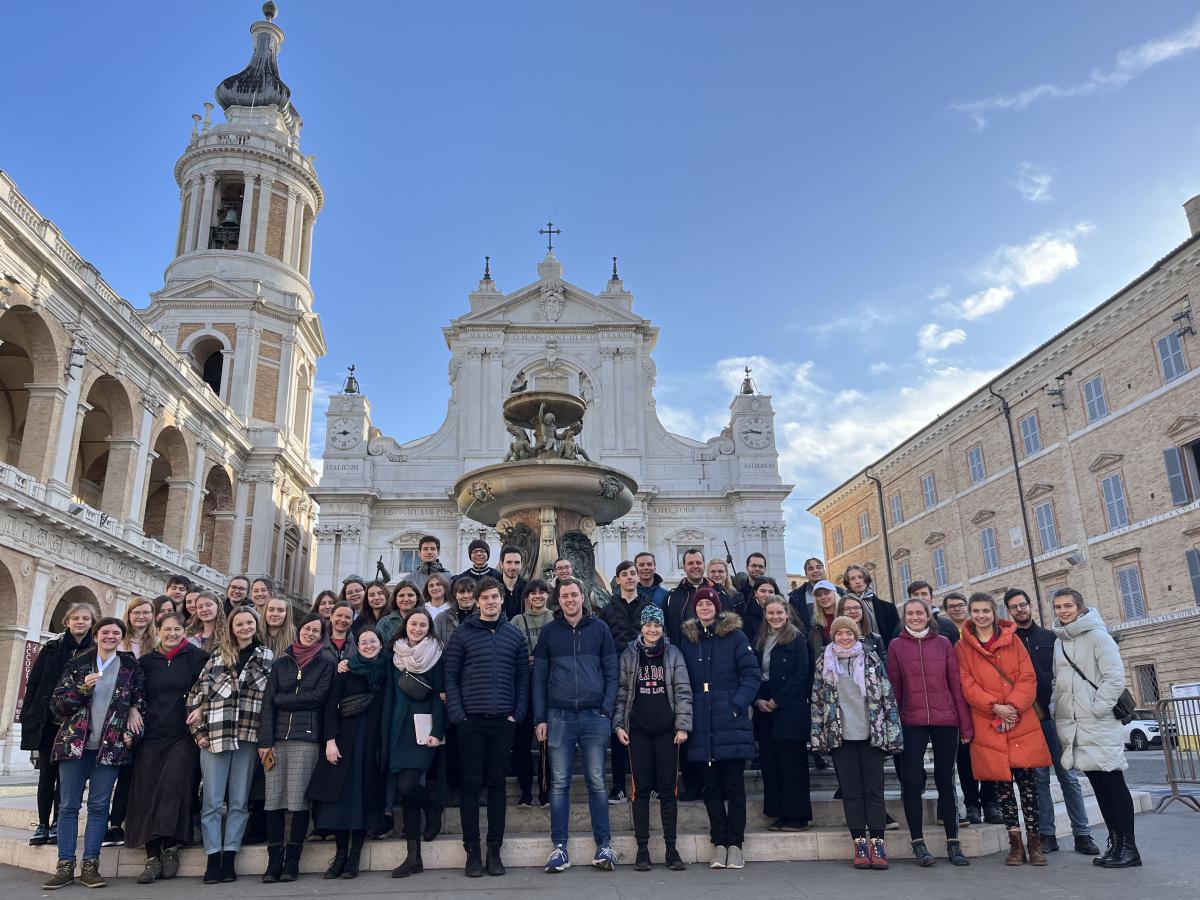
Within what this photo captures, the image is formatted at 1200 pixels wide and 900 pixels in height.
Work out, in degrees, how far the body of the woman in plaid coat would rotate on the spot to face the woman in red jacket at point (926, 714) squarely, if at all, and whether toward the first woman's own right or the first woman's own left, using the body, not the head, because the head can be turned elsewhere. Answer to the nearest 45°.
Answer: approximately 90° to the first woman's own left

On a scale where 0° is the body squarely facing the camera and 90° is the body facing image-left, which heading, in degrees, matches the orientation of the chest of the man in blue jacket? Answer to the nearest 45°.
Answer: approximately 0°

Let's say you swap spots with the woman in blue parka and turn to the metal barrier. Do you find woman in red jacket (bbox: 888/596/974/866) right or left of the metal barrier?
right

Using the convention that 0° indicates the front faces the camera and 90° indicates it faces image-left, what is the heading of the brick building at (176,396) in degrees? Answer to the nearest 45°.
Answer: approximately 315°

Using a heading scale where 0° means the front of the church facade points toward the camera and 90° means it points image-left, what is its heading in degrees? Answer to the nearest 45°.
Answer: approximately 0°

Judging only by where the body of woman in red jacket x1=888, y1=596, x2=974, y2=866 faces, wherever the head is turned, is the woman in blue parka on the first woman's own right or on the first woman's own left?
on the first woman's own right

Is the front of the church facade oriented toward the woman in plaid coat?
yes

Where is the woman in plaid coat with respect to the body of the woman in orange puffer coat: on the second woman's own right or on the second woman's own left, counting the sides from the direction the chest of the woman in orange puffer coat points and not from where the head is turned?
on the second woman's own right

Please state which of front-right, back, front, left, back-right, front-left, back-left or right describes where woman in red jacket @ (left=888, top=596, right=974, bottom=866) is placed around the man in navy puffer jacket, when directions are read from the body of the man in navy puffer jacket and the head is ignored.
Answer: left
